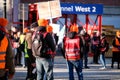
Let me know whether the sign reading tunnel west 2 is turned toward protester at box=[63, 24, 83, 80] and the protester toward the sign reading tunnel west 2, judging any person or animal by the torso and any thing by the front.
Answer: yes

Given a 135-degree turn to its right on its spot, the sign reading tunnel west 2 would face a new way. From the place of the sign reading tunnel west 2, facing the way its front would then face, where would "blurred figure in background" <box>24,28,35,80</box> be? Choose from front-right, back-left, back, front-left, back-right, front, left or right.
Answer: back-left

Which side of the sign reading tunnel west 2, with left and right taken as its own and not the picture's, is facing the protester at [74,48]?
front

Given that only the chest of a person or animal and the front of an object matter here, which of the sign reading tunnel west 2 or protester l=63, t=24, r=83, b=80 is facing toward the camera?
the sign reading tunnel west 2

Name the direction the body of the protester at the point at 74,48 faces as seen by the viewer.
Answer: away from the camera

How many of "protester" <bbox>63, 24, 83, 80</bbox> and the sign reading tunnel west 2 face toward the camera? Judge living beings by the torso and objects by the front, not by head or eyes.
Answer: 1

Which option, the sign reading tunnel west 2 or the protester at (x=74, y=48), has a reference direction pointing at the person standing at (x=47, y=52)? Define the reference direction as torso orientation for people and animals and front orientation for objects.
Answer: the sign reading tunnel west 2

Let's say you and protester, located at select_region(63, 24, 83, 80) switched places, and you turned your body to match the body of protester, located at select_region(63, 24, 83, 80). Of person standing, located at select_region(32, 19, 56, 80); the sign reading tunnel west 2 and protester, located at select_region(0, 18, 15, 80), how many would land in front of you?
1

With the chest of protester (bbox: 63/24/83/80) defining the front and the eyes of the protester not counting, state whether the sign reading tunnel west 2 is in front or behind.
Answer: in front

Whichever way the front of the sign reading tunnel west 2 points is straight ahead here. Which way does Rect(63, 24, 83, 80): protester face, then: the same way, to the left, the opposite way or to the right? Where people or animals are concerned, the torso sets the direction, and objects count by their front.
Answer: the opposite way

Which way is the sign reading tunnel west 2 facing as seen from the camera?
toward the camera

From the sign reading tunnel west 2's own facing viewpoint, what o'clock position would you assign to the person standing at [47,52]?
The person standing is roughly at 12 o'clock from the sign reading tunnel west 2.

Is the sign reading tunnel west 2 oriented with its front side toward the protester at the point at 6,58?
yes

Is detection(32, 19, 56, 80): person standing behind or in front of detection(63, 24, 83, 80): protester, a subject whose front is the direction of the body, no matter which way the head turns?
behind
